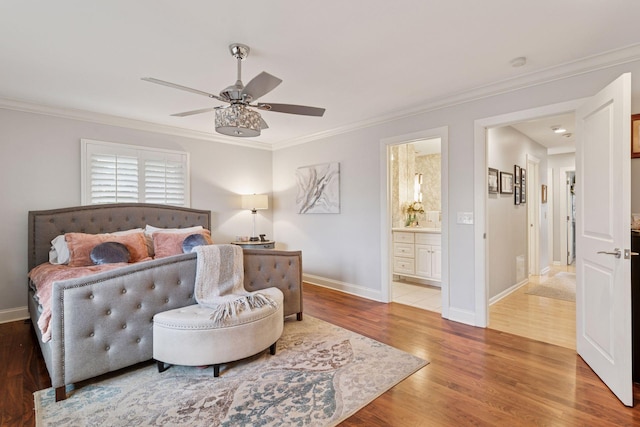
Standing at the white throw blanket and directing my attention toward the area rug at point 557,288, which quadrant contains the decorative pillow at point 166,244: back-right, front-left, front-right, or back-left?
back-left

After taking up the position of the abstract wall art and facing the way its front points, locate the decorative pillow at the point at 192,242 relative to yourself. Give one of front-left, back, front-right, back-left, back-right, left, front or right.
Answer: front

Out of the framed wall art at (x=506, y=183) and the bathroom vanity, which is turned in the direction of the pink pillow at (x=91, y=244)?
the bathroom vanity

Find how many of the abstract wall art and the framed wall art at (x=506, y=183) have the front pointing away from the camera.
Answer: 0

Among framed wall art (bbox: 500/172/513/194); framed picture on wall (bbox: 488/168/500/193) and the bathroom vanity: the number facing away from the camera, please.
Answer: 0

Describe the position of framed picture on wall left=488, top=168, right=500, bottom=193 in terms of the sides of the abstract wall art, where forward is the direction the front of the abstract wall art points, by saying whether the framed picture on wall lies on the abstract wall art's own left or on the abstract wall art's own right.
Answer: on the abstract wall art's own left

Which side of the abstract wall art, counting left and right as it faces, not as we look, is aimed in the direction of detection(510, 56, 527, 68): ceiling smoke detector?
left

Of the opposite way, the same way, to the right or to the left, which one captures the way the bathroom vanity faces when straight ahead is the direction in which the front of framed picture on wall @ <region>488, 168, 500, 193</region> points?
to the right

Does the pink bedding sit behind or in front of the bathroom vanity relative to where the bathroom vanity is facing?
in front

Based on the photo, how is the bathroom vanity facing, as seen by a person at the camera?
facing the viewer and to the left of the viewer

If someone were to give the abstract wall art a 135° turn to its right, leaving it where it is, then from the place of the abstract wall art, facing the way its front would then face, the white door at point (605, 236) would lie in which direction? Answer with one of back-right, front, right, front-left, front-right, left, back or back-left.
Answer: back-right

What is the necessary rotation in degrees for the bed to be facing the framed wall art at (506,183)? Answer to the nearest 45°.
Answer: approximately 45° to its left

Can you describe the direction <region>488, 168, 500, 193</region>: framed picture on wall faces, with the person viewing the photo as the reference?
facing the viewer and to the right of the viewer

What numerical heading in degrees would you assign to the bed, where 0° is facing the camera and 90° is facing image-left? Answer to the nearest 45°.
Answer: approximately 315°

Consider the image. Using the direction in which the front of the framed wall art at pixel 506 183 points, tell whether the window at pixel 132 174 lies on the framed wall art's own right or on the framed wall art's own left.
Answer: on the framed wall art's own right
